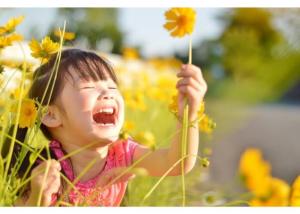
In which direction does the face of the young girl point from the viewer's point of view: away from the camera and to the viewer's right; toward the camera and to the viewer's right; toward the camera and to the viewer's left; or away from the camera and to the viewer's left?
toward the camera and to the viewer's right

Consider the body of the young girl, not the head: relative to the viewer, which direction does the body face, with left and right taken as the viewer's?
facing the viewer and to the right of the viewer
